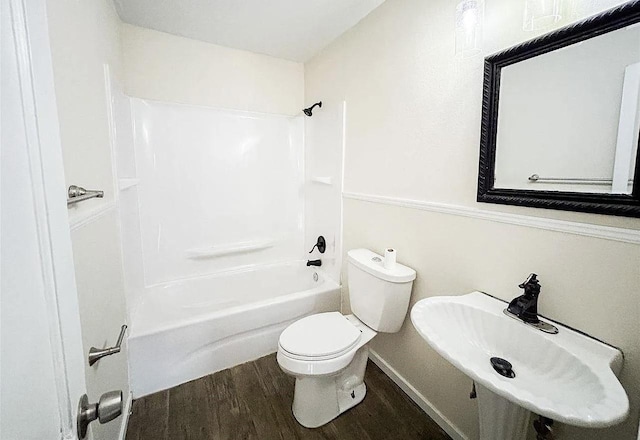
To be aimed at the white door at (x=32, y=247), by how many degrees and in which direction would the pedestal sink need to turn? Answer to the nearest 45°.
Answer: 0° — it already faces it

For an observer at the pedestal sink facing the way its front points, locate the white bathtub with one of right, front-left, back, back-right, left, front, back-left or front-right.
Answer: front-right

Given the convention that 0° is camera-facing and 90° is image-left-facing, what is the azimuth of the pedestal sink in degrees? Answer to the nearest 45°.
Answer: approximately 45°
